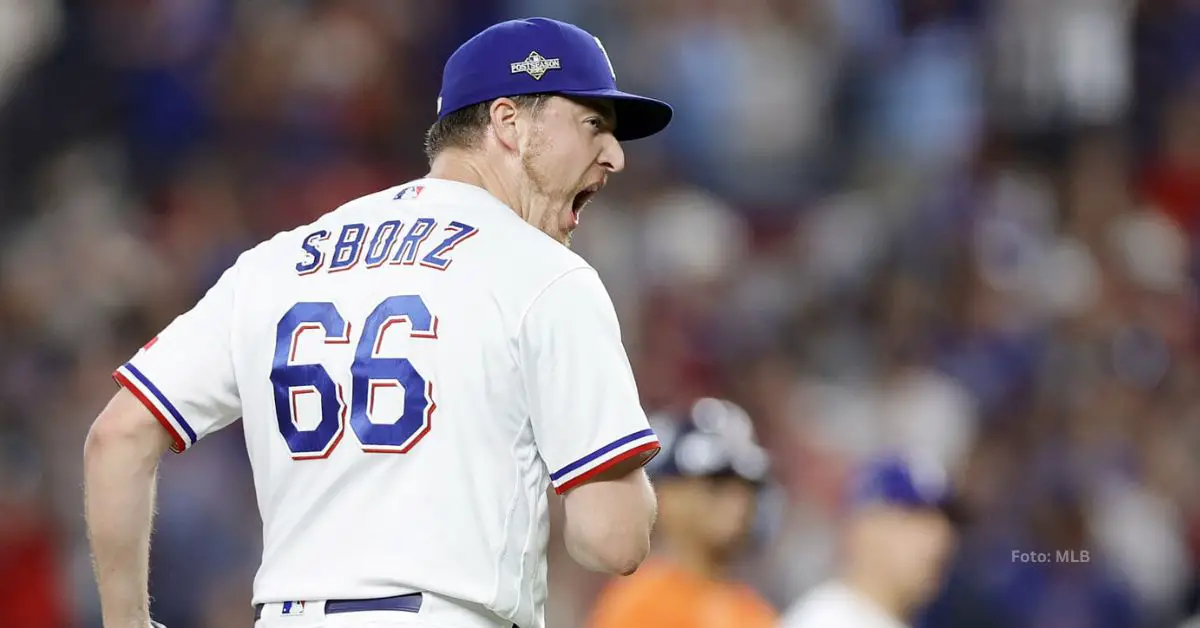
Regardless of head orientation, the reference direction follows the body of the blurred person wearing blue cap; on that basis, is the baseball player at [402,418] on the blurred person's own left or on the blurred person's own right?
on the blurred person's own right

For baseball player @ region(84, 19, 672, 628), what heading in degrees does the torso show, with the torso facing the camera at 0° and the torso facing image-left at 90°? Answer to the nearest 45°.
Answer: approximately 225°

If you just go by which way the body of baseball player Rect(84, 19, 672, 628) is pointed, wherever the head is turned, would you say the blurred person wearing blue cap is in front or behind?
in front

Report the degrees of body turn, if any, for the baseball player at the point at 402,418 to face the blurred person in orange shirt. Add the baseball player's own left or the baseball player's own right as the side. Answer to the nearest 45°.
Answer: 0° — they already face them

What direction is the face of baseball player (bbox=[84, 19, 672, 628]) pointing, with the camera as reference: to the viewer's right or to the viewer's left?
to the viewer's right
